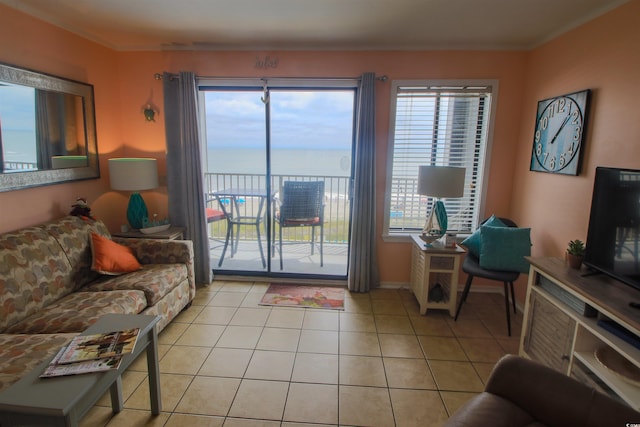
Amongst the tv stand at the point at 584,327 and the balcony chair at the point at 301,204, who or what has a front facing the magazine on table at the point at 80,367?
the tv stand

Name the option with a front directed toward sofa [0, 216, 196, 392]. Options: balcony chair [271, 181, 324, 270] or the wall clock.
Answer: the wall clock

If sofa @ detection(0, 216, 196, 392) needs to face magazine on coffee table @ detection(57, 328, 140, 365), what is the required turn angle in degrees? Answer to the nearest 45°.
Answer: approximately 45° to its right

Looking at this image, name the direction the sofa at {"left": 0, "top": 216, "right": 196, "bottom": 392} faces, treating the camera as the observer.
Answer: facing the viewer and to the right of the viewer

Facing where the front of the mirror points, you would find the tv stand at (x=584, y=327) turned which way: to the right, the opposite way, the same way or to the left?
the opposite way

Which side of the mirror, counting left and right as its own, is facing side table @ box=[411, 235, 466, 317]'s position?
front

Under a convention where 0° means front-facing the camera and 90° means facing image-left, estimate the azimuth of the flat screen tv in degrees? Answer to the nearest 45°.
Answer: approximately 45°

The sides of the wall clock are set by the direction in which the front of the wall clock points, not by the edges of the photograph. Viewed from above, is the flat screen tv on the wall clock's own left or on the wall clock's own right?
on the wall clock's own left

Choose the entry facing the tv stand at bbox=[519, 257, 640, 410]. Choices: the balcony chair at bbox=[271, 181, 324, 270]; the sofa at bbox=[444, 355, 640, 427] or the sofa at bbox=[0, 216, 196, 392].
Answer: the sofa at bbox=[0, 216, 196, 392]

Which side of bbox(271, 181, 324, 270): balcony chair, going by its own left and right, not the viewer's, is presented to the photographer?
back

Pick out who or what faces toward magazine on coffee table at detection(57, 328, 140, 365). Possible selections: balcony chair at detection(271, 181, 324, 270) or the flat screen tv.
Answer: the flat screen tv

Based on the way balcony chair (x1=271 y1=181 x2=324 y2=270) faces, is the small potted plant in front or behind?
behind

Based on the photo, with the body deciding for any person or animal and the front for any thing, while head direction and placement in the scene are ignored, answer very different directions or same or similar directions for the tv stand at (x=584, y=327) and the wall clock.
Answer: same or similar directions

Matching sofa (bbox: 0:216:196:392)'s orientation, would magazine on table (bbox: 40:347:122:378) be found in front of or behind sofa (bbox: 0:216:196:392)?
in front

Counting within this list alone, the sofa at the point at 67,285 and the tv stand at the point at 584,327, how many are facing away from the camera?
0
